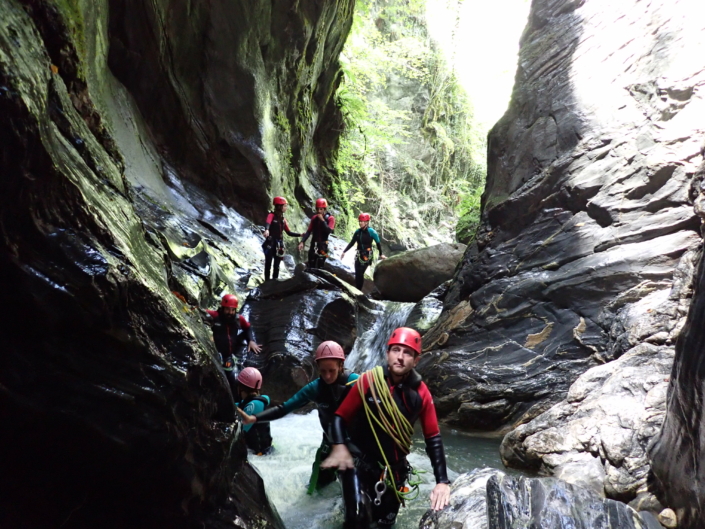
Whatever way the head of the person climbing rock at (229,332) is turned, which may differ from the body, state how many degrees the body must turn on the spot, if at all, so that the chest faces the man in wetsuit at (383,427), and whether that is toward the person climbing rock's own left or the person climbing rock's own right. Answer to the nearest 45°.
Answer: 0° — they already face them

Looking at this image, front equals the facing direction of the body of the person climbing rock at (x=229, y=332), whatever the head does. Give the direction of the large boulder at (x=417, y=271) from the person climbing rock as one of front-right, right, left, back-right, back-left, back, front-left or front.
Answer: back-left

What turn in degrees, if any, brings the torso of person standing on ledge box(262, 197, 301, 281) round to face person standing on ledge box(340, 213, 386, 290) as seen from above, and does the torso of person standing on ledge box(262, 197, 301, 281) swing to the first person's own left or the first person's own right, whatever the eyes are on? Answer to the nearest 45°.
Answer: approximately 45° to the first person's own left

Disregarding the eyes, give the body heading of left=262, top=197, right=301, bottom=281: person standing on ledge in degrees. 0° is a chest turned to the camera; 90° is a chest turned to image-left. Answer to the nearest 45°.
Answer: approximately 315°

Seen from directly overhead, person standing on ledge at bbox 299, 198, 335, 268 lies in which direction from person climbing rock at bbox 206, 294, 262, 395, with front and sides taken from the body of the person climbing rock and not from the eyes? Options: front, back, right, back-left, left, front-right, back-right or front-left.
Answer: back-left

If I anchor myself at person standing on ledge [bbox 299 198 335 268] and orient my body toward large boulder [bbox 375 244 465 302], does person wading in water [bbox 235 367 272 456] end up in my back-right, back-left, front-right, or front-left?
back-right

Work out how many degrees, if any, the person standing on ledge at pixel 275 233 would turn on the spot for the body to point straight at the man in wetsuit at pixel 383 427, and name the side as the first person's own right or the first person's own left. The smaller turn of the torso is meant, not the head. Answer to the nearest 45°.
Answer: approximately 45° to the first person's own right
